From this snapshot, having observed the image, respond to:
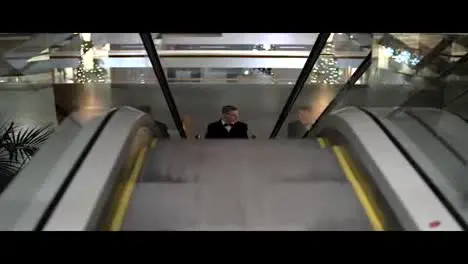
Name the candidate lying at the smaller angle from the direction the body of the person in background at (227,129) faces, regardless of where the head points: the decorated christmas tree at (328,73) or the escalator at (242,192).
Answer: the escalator

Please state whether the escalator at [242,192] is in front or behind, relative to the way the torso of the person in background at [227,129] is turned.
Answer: in front

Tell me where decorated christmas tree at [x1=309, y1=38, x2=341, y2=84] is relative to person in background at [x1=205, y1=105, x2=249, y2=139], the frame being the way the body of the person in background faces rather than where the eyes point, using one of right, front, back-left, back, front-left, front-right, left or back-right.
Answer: back-left

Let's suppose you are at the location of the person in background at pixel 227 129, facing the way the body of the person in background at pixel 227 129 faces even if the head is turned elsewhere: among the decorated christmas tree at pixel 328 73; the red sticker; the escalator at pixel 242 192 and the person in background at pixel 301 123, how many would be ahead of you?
2

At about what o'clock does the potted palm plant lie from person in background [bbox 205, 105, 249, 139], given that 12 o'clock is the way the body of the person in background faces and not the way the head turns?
The potted palm plant is roughly at 1 o'clock from the person in background.

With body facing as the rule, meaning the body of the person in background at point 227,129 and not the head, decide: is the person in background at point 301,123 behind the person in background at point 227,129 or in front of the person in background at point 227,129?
behind

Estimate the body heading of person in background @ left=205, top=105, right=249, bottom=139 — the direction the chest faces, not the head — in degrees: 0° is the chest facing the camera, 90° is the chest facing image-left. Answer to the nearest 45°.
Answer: approximately 0°

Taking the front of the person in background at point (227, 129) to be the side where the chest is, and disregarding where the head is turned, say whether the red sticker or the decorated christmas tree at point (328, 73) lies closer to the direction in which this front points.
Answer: the red sticker

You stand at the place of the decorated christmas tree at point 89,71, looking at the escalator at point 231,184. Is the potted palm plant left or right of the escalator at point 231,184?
right

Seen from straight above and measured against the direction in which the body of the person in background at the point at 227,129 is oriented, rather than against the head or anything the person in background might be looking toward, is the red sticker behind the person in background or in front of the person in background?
in front
